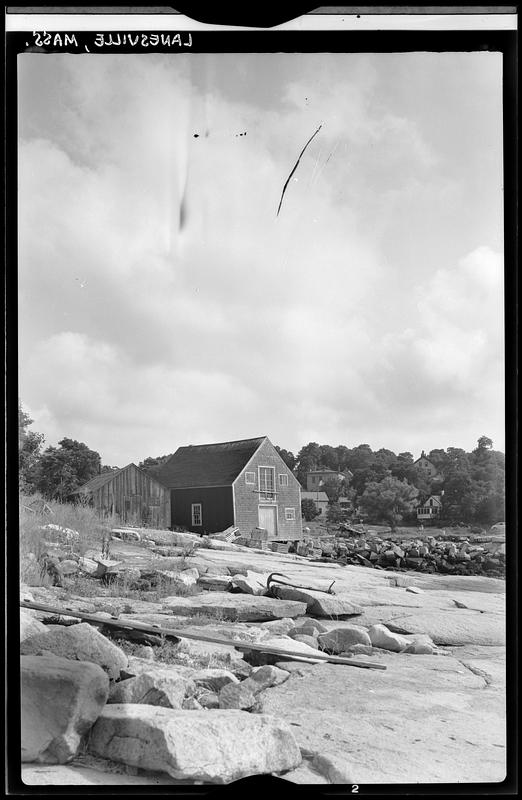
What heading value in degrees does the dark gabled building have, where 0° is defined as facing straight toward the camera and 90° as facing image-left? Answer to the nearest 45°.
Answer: approximately 315°
